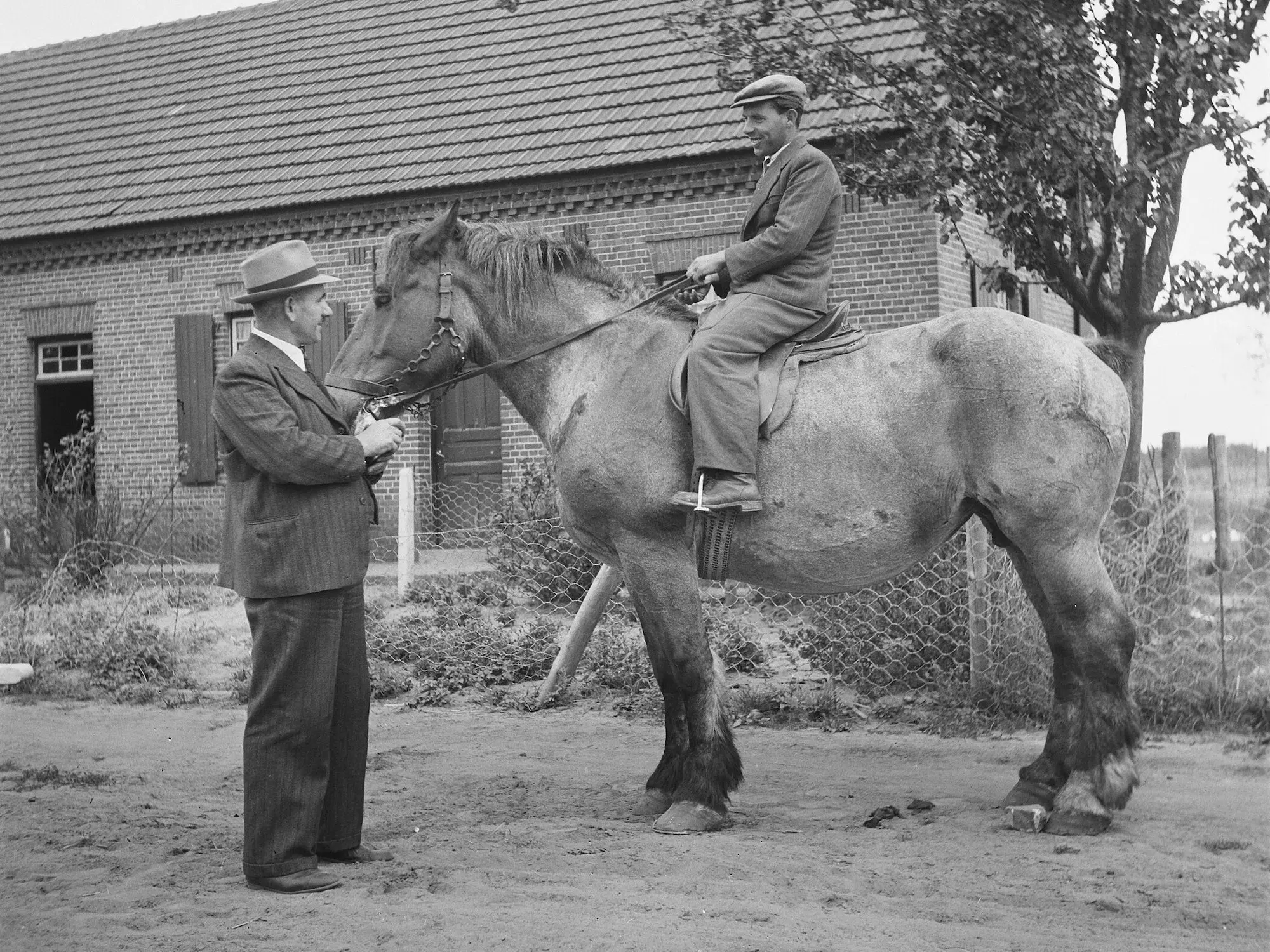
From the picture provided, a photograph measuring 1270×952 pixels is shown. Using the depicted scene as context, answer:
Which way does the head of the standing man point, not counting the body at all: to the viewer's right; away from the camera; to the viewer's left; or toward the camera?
to the viewer's right

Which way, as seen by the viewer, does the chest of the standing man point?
to the viewer's right

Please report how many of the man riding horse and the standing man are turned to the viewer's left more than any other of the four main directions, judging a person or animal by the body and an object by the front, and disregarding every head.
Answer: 1

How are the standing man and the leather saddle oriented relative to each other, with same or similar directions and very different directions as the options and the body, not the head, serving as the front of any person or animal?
very different directions

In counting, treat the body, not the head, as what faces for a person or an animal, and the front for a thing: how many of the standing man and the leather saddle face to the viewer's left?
1

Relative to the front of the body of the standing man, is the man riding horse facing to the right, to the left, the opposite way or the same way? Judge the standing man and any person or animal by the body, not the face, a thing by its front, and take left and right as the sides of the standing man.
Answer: the opposite way

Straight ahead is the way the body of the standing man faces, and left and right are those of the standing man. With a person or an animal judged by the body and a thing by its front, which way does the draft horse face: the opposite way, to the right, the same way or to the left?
the opposite way

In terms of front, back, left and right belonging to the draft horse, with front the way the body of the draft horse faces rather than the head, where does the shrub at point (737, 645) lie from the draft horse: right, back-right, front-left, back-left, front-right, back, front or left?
right

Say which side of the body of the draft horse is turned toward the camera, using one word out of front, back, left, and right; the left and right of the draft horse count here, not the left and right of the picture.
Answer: left

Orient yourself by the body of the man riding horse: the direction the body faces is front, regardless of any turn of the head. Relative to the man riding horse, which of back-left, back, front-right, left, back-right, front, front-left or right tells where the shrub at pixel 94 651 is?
front-right

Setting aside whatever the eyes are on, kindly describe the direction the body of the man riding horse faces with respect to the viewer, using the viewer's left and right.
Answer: facing to the left of the viewer

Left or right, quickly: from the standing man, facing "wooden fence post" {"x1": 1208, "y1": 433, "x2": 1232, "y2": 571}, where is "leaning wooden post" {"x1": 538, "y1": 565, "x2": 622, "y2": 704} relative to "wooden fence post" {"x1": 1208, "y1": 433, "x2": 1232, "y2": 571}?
left

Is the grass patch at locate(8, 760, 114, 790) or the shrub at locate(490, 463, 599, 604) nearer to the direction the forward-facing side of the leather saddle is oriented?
the grass patch
